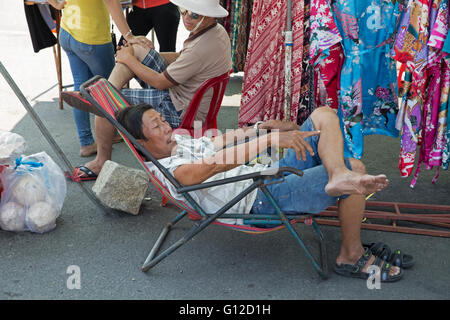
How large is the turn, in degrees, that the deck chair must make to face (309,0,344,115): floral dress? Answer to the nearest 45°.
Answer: approximately 45° to its left

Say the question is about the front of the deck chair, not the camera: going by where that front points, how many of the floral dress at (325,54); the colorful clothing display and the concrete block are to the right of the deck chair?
0

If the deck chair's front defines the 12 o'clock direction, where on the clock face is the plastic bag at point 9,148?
The plastic bag is roughly at 7 o'clock from the deck chair.

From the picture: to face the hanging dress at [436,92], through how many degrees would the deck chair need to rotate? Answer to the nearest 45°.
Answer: approximately 45° to its left

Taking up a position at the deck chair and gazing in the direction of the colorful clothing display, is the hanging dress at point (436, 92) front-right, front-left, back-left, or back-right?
front-right

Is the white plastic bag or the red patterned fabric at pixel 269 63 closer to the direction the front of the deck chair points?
the red patterned fabric

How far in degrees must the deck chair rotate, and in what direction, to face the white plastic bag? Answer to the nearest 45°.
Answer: approximately 135° to its left

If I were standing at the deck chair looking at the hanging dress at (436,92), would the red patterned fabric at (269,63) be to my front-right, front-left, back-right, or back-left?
front-left

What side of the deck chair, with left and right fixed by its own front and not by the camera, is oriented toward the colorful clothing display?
left

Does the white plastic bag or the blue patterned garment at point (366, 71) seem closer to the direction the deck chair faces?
the blue patterned garment

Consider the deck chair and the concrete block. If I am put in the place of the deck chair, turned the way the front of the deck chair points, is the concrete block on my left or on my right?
on my left

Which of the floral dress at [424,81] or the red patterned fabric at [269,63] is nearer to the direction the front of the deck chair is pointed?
the floral dress

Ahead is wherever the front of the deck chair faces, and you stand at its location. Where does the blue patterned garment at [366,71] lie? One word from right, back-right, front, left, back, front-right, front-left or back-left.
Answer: front-left

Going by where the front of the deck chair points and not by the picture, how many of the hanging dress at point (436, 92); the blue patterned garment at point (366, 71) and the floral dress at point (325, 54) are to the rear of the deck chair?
0

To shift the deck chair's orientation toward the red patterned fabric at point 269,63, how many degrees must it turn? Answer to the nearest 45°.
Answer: approximately 90° to its left

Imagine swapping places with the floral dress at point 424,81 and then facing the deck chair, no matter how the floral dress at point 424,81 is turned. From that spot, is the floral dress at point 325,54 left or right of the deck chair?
right

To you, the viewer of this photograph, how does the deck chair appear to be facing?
facing to the right of the viewer
